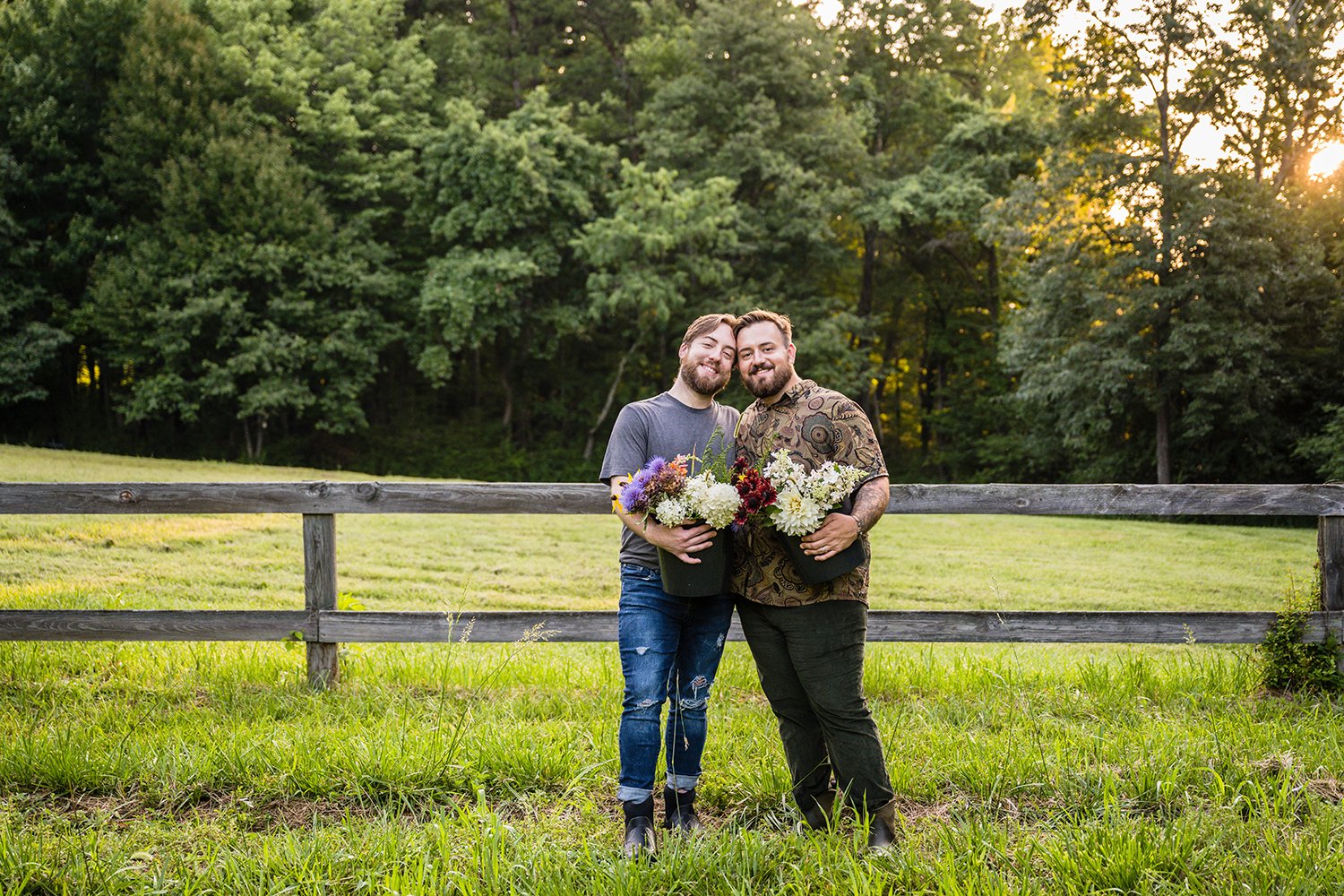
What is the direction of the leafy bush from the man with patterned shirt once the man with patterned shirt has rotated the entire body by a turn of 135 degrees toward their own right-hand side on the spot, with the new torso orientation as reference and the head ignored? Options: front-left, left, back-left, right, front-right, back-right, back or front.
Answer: front-right

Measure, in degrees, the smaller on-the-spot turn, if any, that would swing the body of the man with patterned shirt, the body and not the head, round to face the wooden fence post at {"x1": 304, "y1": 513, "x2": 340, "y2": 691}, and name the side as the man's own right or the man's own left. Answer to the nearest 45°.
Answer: approximately 90° to the man's own right

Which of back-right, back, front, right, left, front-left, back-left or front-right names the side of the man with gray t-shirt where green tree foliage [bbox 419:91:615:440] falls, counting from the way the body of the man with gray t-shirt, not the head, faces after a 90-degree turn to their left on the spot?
left

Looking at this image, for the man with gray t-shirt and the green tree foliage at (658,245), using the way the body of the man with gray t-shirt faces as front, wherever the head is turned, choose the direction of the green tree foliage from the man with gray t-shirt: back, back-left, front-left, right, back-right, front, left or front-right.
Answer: back

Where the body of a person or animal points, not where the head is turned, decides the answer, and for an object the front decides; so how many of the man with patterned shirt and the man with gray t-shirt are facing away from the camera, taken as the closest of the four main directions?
0

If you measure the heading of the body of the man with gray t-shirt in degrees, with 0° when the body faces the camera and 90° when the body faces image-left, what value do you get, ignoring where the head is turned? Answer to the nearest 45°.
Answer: approximately 0°

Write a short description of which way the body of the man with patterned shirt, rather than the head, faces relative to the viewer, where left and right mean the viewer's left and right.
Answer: facing the viewer and to the left of the viewer

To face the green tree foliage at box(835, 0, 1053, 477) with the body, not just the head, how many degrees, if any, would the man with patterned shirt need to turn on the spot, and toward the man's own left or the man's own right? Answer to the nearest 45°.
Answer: approximately 135° to the man's own right

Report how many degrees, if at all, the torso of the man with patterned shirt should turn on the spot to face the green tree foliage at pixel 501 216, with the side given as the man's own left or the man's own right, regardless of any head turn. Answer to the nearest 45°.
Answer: approximately 135° to the man's own right

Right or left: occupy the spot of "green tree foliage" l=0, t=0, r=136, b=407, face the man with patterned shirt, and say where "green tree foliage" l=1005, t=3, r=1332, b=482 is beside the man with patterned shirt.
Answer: left
